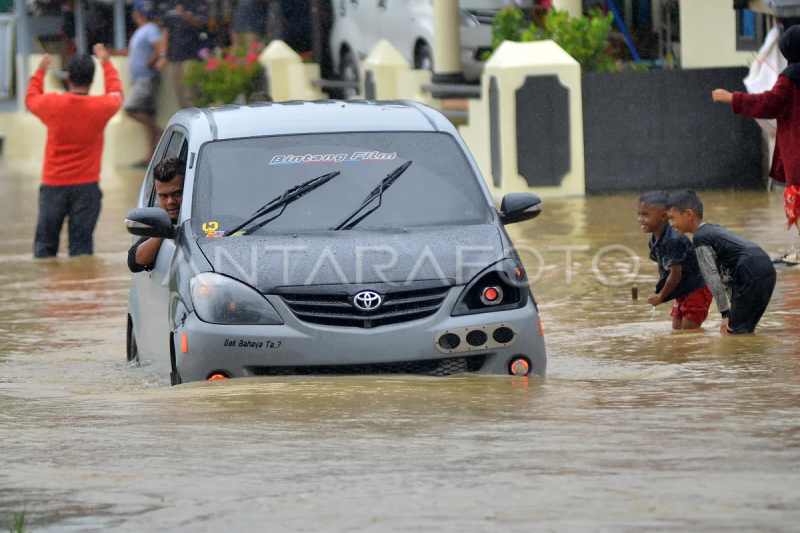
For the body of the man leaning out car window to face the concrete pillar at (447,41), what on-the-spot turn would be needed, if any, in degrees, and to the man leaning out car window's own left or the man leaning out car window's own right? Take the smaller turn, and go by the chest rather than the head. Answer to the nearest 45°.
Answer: approximately 180°

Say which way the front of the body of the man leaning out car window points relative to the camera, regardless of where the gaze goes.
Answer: toward the camera

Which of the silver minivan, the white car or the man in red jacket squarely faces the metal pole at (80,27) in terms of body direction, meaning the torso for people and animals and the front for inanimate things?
the man in red jacket

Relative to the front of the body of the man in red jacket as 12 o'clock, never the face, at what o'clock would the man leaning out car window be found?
The man leaning out car window is roughly at 6 o'clock from the man in red jacket.

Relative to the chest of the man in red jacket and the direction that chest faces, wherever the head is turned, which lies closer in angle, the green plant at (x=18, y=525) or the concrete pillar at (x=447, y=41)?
the concrete pillar

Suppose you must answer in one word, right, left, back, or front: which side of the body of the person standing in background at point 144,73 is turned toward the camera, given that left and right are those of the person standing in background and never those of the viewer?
left

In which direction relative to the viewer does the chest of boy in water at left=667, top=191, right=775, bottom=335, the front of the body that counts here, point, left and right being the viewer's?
facing to the left of the viewer

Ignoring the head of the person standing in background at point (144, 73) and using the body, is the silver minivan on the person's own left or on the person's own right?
on the person's own left

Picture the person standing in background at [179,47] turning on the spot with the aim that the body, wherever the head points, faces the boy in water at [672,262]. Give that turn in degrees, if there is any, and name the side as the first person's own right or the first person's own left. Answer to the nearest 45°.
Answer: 0° — they already face them

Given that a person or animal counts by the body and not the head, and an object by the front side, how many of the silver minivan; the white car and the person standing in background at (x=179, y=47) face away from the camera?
0

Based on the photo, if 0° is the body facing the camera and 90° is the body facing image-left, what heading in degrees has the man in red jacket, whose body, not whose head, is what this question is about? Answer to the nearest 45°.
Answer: approximately 180°

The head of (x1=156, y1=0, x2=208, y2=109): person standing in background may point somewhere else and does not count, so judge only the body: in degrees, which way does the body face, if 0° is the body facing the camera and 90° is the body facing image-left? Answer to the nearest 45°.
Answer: approximately 0°

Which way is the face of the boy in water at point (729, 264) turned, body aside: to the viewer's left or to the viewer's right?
to the viewer's left

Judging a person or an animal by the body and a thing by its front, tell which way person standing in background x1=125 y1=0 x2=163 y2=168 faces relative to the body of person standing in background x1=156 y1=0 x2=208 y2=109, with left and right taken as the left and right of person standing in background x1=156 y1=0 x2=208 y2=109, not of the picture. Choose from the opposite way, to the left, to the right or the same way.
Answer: to the right

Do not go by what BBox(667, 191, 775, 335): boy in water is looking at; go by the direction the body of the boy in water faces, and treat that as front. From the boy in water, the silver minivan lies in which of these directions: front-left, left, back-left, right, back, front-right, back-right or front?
front-left

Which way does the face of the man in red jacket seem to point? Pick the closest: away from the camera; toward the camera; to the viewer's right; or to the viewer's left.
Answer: away from the camera

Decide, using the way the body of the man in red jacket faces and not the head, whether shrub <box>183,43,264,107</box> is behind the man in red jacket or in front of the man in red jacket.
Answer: in front

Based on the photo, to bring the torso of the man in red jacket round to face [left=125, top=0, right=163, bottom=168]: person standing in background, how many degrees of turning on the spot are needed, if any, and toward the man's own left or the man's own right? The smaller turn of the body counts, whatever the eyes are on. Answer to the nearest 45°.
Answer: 0° — they already face them
